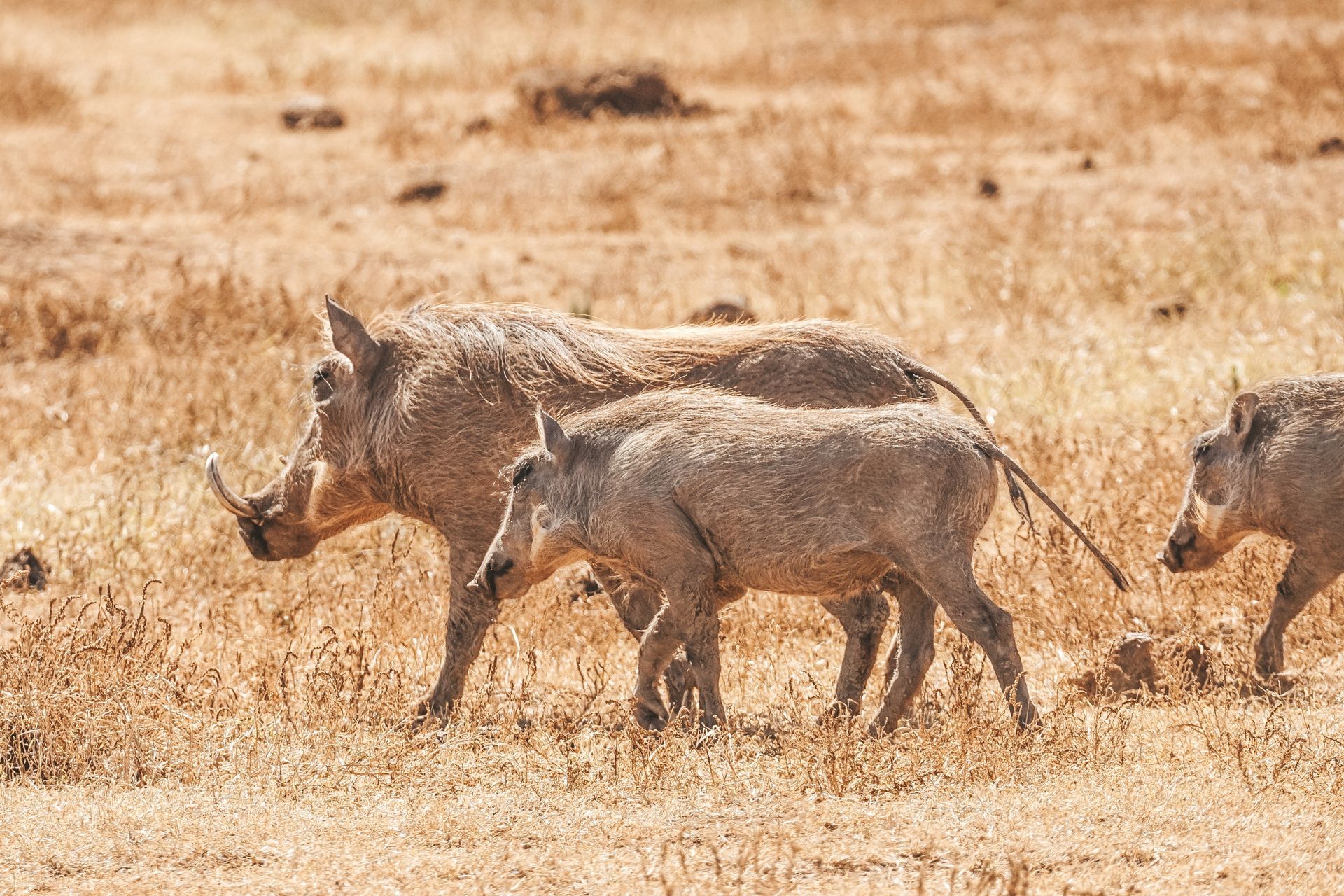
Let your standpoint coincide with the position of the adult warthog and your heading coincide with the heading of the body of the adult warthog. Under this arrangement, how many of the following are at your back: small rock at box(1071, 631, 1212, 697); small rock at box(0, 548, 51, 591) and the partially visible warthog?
2

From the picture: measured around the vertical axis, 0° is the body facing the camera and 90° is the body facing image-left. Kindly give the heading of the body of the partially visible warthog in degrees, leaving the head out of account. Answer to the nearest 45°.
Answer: approximately 90°

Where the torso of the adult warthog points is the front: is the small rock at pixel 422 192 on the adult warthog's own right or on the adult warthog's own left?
on the adult warthog's own right

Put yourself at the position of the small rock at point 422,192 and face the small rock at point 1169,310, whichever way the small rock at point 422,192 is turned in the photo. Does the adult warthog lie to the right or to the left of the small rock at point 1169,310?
right

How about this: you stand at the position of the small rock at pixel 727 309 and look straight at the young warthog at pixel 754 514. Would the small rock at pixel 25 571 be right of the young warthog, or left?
right

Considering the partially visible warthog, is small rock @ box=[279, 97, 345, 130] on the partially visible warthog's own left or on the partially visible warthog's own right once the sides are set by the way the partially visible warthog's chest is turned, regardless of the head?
on the partially visible warthog's own right

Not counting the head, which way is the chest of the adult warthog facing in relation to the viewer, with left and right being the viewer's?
facing to the left of the viewer

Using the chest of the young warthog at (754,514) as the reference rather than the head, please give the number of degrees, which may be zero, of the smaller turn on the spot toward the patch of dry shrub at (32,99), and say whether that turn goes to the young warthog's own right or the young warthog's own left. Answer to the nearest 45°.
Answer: approximately 45° to the young warthog's own right

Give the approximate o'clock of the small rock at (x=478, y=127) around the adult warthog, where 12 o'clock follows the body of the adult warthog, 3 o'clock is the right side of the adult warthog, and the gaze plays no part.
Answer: The small rock is roughly at 3 o'clock from the adult warthog.

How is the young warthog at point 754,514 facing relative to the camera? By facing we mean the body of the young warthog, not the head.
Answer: to the viewer's left

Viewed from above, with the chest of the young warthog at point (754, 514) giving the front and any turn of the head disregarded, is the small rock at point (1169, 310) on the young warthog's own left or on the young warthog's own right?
on the young warthog's own right
